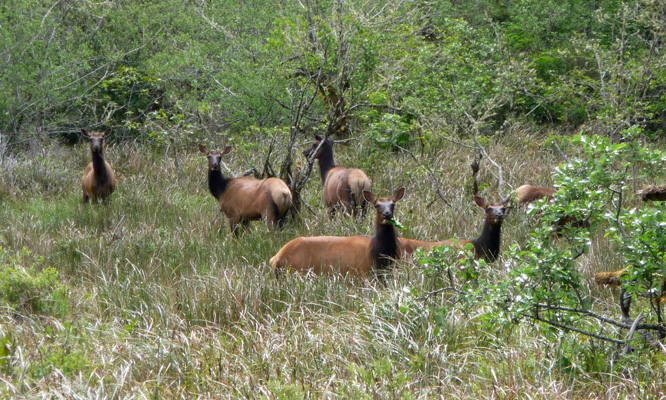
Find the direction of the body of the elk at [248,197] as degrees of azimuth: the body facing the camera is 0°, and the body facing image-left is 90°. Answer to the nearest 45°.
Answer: approximately 135°

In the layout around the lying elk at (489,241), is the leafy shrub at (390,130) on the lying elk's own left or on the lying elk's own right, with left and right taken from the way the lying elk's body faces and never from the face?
on the lying elk's own left

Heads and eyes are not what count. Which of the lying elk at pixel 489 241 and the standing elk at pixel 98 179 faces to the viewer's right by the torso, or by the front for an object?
the lying elk

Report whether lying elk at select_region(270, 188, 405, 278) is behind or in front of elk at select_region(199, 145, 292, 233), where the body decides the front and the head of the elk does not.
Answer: behind

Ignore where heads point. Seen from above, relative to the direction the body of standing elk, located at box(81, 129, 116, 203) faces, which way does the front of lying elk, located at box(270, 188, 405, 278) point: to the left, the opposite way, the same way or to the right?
to the left

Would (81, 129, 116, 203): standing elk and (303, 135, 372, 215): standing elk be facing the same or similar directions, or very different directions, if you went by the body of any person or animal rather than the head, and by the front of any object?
very different directions

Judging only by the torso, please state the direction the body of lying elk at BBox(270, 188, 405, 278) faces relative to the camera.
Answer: to the viewer's right

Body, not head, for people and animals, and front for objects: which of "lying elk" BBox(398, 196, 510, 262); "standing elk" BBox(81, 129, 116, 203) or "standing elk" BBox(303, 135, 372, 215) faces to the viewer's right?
the lying elk

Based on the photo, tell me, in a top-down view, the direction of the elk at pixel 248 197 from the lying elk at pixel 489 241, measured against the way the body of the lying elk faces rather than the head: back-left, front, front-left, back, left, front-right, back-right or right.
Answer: back-left

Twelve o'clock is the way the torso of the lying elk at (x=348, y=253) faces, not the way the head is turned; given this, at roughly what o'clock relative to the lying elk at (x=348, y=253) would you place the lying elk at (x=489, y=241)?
the lying elk at (x=489, y=241) is roughly at 12 o'clock from the lying elk at (x=348, y=253).

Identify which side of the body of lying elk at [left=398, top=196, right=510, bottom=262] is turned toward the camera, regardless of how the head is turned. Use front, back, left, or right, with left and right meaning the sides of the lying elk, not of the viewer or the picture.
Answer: right
